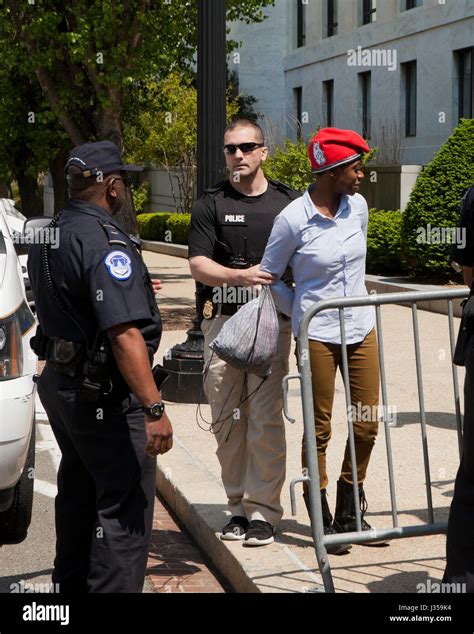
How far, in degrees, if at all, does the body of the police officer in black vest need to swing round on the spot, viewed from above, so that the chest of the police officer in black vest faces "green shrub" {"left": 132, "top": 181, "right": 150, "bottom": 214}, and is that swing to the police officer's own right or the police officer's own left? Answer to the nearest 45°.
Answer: approximately 180°

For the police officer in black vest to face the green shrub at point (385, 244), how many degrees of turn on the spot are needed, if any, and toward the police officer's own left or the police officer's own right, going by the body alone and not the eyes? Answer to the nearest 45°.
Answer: approximately 180°

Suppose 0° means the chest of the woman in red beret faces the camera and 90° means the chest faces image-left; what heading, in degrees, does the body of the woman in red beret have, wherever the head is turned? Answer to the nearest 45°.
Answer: approximately 315°

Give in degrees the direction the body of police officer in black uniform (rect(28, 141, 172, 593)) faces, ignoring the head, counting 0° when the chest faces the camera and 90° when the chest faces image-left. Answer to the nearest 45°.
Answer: approximately 225°

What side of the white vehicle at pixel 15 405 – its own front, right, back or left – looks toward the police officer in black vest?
left

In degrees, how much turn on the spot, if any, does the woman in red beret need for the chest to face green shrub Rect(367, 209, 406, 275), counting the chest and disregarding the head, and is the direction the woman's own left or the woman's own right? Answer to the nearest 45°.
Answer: approximately 135° to the woman's own left

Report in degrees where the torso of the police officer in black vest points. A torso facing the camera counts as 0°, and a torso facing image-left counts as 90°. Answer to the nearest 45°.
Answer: approximately 0°

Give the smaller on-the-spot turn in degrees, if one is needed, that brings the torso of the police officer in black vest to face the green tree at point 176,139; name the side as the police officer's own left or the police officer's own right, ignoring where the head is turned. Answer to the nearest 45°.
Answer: approximately 180°

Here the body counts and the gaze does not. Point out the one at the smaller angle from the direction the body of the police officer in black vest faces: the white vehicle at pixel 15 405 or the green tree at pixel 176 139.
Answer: the white vehicle

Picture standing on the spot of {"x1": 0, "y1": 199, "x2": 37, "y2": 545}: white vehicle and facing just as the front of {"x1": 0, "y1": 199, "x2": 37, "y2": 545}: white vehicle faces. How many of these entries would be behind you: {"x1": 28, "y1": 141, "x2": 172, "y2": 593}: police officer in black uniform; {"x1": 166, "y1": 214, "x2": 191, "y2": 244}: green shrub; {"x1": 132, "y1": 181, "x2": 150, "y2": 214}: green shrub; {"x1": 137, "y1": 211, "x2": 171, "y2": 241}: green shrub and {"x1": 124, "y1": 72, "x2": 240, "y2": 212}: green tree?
4

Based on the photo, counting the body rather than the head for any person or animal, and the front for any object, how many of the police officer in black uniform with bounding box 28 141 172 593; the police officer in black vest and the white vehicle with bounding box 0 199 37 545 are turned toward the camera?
2
